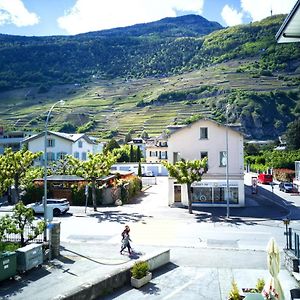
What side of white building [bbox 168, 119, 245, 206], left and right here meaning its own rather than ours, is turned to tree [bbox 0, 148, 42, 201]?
right

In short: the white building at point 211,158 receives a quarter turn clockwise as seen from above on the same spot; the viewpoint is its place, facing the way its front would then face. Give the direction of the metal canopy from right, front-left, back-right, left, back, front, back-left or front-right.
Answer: left

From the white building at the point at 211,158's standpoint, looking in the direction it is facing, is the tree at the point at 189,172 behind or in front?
in front

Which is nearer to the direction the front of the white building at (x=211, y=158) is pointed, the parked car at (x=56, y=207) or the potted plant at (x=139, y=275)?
the potted plant

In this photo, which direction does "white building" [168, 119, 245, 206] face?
toward the camera

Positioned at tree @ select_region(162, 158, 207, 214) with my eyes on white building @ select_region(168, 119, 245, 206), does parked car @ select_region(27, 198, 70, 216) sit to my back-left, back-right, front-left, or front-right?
back-left

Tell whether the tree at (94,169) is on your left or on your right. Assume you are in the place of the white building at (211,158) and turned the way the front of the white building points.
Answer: on your right

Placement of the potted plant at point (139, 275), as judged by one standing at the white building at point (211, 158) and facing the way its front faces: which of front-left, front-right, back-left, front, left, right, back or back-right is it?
front
